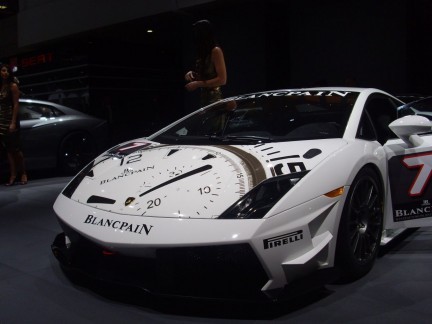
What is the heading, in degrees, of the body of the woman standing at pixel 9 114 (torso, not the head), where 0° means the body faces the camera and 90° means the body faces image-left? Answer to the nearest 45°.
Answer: approximately 45°

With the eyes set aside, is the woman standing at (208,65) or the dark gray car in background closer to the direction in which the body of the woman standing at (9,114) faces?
the woman standing

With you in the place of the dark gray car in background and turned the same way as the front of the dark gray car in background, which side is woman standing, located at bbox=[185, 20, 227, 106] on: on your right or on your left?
on your left

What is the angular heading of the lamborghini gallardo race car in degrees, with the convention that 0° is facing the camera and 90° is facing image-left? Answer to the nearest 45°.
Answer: approximately 45°

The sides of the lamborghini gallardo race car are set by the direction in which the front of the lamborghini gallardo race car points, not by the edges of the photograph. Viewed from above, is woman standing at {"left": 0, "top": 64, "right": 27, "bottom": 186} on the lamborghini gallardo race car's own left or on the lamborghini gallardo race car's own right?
on the lamborghini gallardo race car's own right

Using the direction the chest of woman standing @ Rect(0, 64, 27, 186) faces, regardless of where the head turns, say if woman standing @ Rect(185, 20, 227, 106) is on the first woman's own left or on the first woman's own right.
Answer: on the first woman's own left

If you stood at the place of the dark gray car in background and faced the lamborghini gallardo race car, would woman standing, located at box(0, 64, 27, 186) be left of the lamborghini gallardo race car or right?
right

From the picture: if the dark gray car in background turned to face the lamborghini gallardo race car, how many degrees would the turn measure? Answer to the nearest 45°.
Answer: approximately 90° to its left

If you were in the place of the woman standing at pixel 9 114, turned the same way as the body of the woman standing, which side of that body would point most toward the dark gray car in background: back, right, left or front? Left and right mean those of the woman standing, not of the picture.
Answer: back

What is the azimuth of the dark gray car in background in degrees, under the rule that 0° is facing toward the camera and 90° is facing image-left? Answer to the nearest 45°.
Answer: approximately 90°
